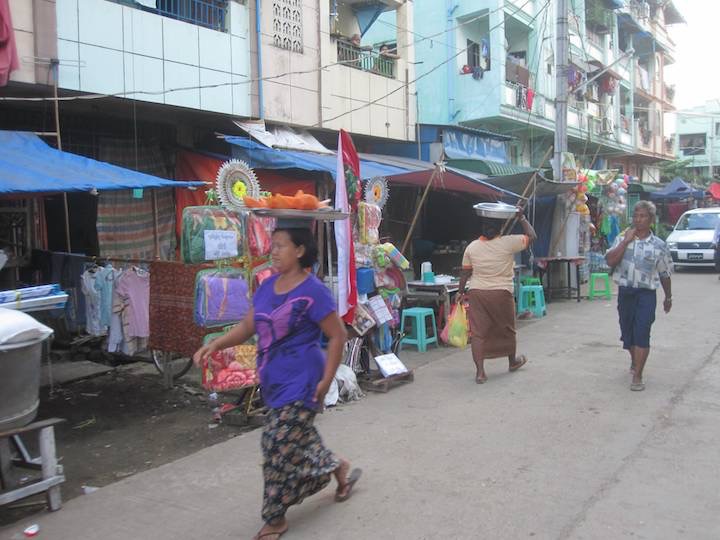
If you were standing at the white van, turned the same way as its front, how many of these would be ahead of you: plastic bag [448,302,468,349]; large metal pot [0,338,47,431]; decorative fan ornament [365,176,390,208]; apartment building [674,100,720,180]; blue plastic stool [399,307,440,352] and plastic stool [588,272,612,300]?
5

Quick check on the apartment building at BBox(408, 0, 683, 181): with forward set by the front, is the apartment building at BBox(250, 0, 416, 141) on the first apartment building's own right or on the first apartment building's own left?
on the first apartment building's own right

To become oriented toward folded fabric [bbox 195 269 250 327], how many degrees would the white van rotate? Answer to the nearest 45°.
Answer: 0° — it already faces it

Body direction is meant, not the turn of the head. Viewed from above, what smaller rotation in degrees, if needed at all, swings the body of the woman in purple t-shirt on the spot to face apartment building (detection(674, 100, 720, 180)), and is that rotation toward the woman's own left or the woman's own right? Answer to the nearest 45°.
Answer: approximately 180°

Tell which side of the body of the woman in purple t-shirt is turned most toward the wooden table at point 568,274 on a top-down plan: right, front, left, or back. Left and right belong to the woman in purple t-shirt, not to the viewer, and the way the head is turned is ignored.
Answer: back

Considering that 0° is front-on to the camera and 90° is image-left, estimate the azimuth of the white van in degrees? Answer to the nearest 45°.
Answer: approximately 0°

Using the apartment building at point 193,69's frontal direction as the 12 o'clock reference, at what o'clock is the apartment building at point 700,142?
the apartment building at point 700,142 is roughly at 9 o'clock from the apartment building at point 193,69.

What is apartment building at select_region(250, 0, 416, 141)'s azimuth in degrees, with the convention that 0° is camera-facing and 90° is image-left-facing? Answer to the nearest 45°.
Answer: approximately 315°
